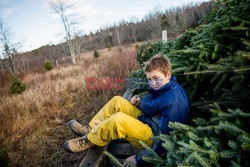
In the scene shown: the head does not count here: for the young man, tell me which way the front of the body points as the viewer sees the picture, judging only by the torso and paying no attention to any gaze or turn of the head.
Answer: to the viewer's left
